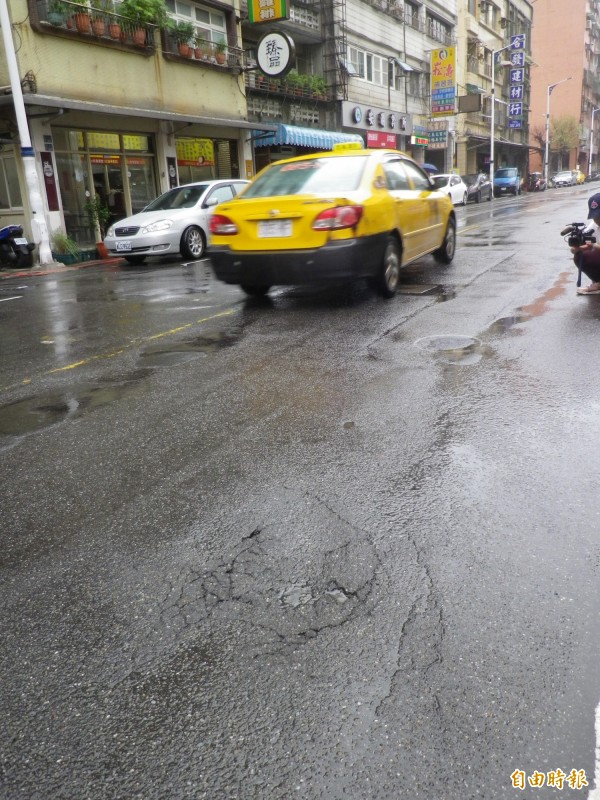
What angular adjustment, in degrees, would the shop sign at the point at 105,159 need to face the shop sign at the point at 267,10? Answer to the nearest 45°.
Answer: approximately 90° to its left

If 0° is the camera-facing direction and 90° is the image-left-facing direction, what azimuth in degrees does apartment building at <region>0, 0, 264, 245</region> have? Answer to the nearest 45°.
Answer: approximately 315°

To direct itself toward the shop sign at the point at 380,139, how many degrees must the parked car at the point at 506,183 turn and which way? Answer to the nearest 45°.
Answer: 0° — it already faces it

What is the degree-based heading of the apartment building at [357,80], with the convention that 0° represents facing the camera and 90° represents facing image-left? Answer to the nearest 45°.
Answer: approximately 315°

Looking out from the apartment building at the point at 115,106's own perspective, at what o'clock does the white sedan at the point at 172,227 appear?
The white sedan is roughly at 1 o'clock from the apartment building.

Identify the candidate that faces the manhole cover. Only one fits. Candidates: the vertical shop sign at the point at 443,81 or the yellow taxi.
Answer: the vertical shop sign

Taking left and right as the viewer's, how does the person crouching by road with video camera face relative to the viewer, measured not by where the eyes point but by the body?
facing to the left of the viewer

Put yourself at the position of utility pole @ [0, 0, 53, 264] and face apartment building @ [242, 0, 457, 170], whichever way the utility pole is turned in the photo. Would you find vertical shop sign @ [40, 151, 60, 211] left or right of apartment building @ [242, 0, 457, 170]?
left

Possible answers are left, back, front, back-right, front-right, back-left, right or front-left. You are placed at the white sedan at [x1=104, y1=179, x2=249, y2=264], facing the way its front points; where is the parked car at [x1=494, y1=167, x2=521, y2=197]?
back

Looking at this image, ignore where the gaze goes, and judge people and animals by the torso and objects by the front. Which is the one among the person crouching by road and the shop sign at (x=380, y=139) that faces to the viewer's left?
the person crouching by road

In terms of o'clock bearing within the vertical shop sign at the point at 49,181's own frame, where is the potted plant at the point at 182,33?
The potted plant is roughly at 9 o'clock from the vertical shop sign.
